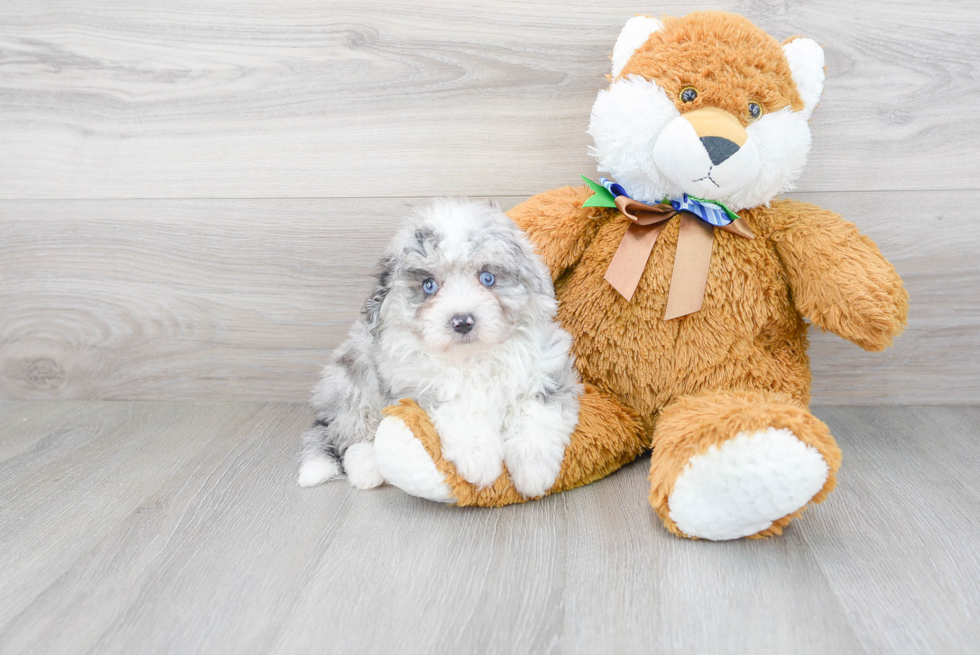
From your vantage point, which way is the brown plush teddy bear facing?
toward the camera

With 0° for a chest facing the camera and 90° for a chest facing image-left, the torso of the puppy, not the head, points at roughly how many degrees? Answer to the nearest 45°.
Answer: approximately 315°
